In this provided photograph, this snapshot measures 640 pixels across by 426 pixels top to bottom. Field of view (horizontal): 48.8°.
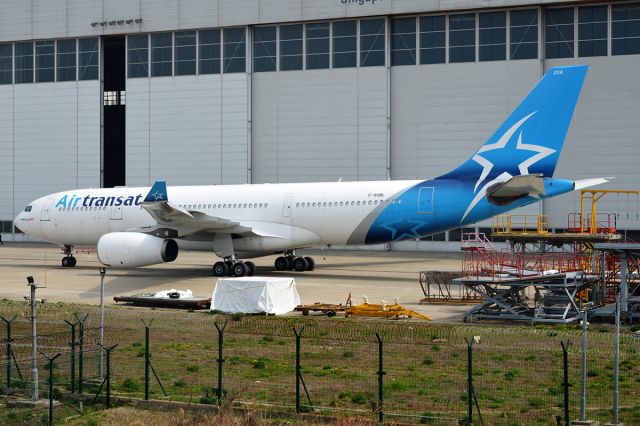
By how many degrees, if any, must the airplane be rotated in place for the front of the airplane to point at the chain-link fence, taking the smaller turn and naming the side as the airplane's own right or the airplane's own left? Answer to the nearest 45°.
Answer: approximately 135° to the airplane's own left

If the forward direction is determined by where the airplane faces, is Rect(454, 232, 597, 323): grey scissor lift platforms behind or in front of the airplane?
behind

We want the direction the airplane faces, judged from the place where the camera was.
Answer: facing away from the viewer and to the left of the viewer

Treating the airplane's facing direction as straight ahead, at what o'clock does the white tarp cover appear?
The white tarp cover is roughly at 8 o'clock from the airplane.
